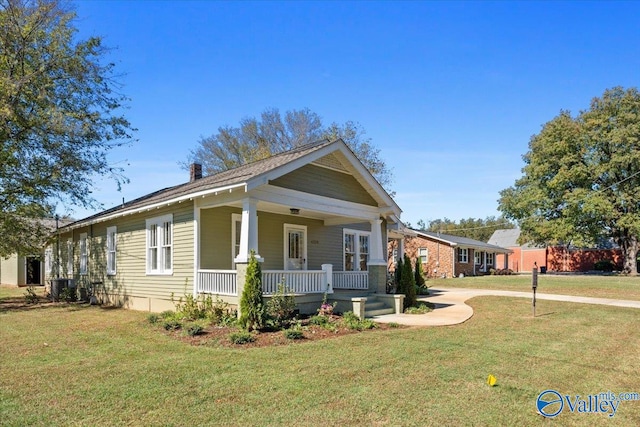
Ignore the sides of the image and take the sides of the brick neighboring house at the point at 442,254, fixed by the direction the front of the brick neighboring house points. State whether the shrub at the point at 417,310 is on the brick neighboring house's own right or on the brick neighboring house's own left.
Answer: on the brick neighboring house's own right

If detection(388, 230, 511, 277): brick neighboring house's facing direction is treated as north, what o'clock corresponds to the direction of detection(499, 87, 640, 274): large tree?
The large tree is roughly at 10 o'clock from the brick neighboring house.

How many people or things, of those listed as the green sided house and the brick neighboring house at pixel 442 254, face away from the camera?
0

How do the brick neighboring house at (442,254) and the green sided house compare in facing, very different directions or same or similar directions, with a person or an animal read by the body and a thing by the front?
same or similar directions

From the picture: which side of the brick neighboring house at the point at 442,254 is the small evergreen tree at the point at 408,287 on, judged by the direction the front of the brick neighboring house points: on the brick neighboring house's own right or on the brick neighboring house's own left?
on the brick neighboring house's own right

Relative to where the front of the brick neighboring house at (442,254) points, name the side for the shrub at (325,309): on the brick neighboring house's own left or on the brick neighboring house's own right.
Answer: on the brick neighboring house's own right

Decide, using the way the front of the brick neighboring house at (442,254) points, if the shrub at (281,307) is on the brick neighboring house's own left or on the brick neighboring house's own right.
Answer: on the brick neighboring house's own right

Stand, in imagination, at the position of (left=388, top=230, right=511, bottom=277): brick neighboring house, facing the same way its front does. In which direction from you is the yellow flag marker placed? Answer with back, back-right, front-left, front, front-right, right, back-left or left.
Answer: front-right

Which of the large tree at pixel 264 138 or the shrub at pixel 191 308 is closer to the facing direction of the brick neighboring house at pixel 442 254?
the shrub

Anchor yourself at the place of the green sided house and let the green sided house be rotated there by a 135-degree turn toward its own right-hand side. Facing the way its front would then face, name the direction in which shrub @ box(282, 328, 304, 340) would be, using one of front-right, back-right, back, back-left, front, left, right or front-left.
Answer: left

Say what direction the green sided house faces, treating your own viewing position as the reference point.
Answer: facing the viewer and to the right of the viewer
